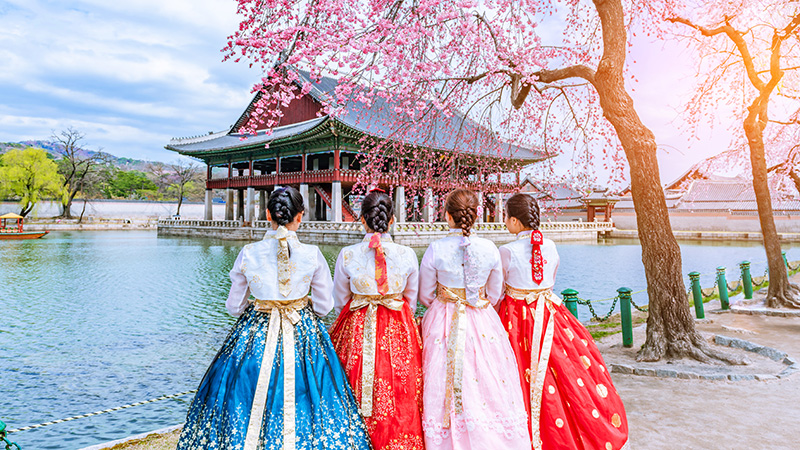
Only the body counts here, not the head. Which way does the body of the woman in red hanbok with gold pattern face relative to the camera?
away from the camera

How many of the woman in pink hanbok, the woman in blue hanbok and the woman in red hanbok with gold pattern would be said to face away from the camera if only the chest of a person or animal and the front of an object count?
3

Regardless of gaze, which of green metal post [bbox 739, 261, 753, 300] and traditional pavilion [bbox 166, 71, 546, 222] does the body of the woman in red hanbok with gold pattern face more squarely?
the traditional pavilion

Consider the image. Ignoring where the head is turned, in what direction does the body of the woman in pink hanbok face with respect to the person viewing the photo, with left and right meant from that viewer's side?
facing away from the viewer

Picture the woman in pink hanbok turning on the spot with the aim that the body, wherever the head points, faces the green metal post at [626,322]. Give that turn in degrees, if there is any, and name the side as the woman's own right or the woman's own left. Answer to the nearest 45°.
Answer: approximately 45° to the woman's own right

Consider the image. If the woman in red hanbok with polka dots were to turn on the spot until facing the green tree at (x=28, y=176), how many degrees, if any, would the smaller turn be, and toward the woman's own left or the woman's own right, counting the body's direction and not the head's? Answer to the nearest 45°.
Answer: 0° — they already face it

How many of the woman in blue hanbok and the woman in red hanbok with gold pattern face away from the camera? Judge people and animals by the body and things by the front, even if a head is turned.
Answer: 2

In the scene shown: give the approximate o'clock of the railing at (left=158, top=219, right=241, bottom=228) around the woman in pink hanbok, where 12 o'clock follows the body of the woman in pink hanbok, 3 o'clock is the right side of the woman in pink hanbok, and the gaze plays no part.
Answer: The railing is roughly at 11 o'clock from the woman in pink hanbok.

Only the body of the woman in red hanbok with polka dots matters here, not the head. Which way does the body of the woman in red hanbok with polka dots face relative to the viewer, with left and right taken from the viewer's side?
facing away from the viewer and to the left of the viewer

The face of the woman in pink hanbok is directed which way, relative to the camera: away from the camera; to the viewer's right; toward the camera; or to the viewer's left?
away from the camera

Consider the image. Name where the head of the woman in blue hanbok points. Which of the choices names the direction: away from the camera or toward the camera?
away from the camera

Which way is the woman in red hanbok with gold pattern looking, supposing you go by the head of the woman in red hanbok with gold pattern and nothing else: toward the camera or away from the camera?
away from the camera

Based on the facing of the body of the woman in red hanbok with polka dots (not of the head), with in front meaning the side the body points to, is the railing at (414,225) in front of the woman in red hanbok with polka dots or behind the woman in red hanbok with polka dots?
in front

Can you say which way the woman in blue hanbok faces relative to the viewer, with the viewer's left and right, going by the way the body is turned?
facing away from the viewer
